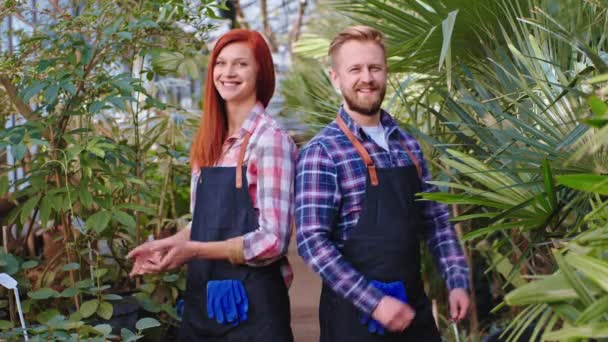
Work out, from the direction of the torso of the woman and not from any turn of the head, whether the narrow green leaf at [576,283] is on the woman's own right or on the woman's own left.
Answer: on the woman's own left

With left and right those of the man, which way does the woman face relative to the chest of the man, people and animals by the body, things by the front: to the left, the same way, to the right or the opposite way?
to the right

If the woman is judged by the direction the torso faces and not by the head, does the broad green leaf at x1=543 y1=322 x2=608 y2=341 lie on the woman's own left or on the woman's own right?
on the woman's own left

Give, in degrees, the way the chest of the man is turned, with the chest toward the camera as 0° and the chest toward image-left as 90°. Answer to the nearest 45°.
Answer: approximately 315°
